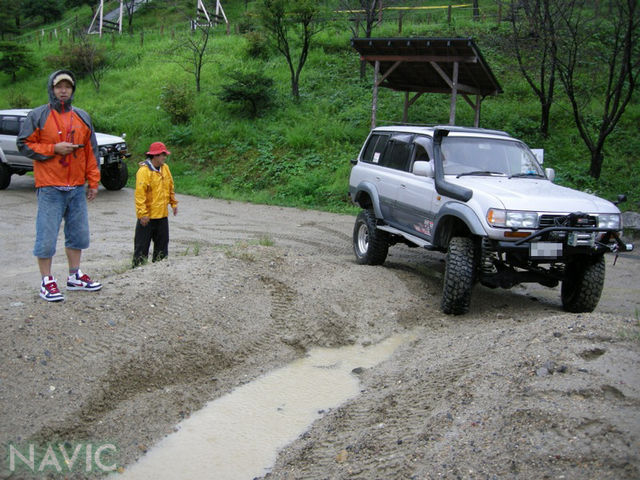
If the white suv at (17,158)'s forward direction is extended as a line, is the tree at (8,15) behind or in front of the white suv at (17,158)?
behind

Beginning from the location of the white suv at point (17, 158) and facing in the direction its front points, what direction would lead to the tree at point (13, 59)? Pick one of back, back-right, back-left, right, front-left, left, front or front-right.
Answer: back-left

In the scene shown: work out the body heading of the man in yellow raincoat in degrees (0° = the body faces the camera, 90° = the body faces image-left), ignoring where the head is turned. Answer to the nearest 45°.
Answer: approximately 315°

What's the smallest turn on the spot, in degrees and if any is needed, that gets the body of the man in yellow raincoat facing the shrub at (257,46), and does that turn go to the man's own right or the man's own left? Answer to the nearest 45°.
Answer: approximately 135° to the man's own left

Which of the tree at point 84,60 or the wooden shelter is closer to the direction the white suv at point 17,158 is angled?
the wooden shelter

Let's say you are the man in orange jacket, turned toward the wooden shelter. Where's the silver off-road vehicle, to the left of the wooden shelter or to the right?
right

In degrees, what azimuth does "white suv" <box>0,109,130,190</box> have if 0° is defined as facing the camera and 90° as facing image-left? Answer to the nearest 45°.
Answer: approximately 315°

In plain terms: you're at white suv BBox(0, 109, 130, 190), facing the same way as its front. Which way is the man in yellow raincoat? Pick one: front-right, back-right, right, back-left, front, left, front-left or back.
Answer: front-right

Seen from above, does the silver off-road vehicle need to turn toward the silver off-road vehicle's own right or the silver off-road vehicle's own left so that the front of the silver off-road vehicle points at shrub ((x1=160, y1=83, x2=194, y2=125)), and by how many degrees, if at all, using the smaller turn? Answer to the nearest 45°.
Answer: approximately 180°
